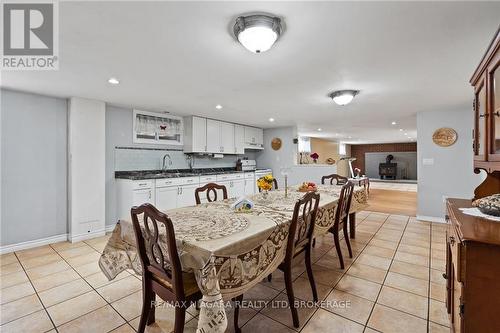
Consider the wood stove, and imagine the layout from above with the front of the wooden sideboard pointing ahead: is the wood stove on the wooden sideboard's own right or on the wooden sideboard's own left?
on the wooden sideboard's own right

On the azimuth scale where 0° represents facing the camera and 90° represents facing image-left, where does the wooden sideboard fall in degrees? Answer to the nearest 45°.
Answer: approximately 90°

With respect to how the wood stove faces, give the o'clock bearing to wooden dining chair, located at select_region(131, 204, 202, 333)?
The wooden dining chair is roughly at 12 o'clock from the wood stove.

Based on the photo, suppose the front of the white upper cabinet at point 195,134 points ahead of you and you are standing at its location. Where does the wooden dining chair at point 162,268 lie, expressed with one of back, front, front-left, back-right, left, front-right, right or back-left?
front-right

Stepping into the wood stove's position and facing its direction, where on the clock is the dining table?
The dining table is roughly at 12 o'clock from the wood stove.

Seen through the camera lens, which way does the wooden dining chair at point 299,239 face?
facing away from the viewer and to the left of the viewer

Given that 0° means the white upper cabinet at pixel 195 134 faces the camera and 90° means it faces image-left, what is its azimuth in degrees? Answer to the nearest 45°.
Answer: approximately 315°

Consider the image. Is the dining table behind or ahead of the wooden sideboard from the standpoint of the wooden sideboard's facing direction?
ahead

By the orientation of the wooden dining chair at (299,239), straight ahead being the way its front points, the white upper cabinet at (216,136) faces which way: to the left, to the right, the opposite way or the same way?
the opposite way

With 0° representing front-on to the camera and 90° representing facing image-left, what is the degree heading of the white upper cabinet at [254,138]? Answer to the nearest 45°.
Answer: approximately 315°
